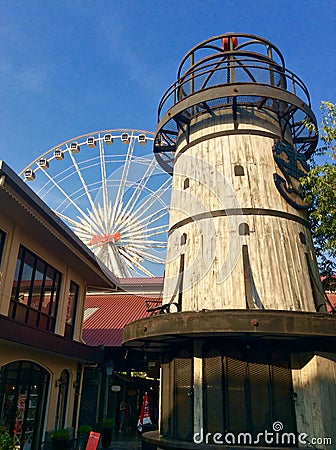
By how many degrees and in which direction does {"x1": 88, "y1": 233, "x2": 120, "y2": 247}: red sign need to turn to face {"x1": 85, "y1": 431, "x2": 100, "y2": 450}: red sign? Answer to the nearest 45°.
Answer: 0° — it already faces it

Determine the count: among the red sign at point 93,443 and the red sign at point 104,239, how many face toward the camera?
2

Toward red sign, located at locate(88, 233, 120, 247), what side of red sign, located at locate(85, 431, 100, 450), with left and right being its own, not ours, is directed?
back

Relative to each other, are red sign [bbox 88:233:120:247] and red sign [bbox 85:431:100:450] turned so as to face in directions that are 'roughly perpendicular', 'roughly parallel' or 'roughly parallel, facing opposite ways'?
roughly parallel

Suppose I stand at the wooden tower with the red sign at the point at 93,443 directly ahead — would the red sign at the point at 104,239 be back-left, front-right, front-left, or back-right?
front-right

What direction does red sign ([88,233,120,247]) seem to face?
toward the camera

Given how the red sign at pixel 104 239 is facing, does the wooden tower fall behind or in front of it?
in front
